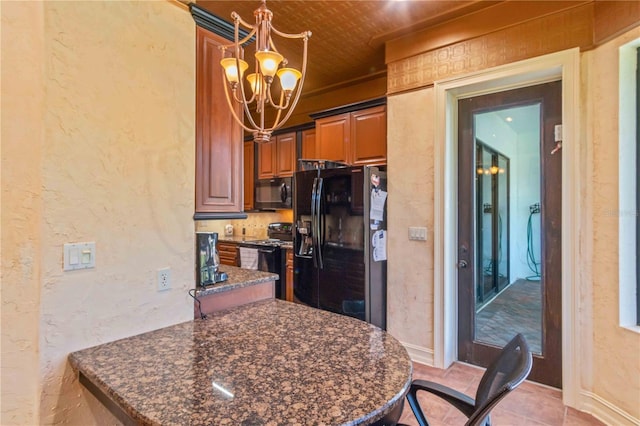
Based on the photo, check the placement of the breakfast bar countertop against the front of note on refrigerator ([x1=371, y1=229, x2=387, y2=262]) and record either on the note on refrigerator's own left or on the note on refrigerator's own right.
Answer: on the note on refrigerator's own right

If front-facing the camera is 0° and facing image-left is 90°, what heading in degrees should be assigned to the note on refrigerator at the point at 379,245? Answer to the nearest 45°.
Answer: approximately 315°

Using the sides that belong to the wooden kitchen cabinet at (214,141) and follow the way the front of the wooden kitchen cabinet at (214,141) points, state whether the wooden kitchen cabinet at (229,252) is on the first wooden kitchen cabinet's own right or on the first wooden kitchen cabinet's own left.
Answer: on the first wooden kitchen cabinet's own left

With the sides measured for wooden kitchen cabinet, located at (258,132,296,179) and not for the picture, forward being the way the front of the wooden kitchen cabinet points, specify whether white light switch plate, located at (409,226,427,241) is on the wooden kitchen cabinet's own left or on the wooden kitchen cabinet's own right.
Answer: on the wooden kitchen cabinet's own left

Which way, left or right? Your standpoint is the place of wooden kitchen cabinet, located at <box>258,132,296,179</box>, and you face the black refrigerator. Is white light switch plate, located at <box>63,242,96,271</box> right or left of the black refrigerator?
right

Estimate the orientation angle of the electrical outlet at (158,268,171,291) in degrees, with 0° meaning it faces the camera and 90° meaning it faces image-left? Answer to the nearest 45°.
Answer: approximately 315°

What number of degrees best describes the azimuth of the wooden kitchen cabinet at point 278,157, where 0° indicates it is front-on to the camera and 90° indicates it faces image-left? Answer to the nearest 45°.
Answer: approximately 45°
